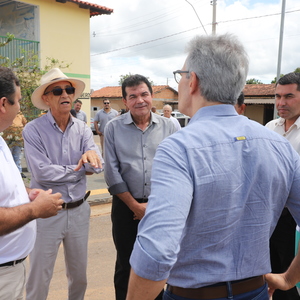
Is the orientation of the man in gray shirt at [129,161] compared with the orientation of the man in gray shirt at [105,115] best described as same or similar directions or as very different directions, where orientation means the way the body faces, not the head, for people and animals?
same or similar directions

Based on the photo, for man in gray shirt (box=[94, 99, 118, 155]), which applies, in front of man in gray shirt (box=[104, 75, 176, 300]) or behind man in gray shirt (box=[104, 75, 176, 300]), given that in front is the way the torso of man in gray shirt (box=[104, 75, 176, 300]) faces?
behind

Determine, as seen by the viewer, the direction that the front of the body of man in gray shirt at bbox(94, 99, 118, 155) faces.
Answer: toward the camera

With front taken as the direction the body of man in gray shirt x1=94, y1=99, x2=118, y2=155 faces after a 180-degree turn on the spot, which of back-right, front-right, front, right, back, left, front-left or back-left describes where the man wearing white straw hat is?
back

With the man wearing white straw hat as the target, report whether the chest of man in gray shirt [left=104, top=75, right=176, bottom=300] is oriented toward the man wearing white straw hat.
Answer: no

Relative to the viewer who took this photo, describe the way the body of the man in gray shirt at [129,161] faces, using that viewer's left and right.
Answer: facing the viewer

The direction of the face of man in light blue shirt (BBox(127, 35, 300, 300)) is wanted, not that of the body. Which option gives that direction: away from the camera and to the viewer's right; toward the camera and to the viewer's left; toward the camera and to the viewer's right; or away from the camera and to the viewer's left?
away from the camera and to the viewer's left

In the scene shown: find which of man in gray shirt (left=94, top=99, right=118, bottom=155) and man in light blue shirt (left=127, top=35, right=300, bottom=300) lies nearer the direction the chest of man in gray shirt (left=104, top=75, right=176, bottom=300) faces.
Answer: the man in light blue shirt

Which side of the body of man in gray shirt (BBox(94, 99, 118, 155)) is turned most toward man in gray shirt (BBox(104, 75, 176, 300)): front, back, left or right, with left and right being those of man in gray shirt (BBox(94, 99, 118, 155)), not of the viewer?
front

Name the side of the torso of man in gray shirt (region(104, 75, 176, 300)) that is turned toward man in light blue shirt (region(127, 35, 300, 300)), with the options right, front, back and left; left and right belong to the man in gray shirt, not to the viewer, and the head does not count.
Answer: front

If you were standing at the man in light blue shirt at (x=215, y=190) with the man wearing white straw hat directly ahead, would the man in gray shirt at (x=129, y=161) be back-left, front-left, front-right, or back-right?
front-right

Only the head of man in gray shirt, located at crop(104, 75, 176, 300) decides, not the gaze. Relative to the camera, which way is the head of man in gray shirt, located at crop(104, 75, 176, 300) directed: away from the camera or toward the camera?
toward the camera
